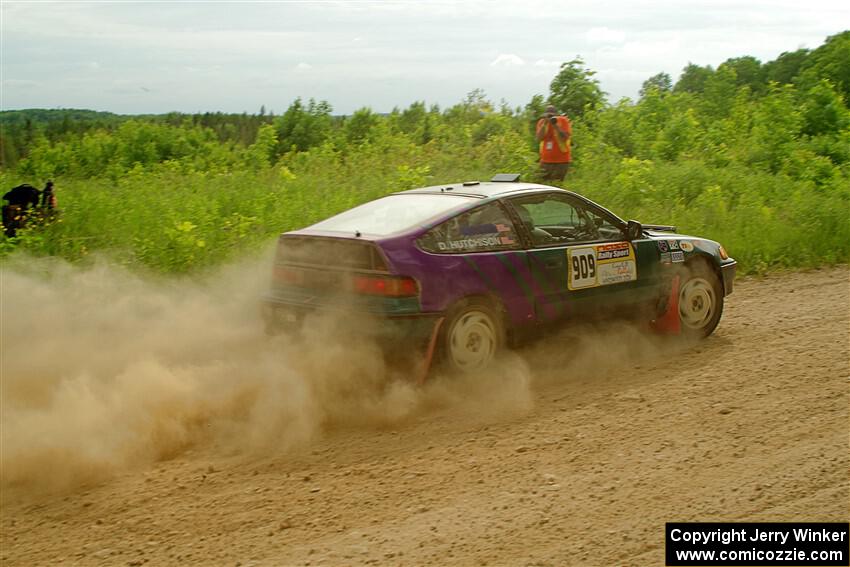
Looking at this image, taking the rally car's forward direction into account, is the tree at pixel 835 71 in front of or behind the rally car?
in front

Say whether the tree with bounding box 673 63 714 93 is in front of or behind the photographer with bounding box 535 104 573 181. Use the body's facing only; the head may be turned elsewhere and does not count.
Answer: behind

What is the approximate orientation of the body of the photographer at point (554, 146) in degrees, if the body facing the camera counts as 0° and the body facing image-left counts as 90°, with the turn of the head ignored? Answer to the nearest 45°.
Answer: approximately 0°

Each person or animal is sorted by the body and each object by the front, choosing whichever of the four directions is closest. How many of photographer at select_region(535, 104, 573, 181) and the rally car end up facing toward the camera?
1

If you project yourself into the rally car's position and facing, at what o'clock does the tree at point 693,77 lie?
The tree is roughly at 11 o'clock from the rally car.

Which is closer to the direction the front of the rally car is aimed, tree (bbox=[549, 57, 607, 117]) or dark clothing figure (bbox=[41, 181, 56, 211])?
the tree

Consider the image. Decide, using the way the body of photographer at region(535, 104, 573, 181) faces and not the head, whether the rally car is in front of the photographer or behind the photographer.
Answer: in front

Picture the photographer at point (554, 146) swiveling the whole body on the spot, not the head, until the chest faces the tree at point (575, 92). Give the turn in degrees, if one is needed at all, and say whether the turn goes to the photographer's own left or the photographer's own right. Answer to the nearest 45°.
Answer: approximately 180°

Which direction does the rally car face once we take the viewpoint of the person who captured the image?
facing away from the viewer and to the right of the viewer

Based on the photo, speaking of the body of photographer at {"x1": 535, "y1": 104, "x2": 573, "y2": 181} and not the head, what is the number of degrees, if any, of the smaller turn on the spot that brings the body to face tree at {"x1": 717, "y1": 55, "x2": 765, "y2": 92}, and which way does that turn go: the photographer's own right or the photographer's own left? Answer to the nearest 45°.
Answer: approximately 180°
